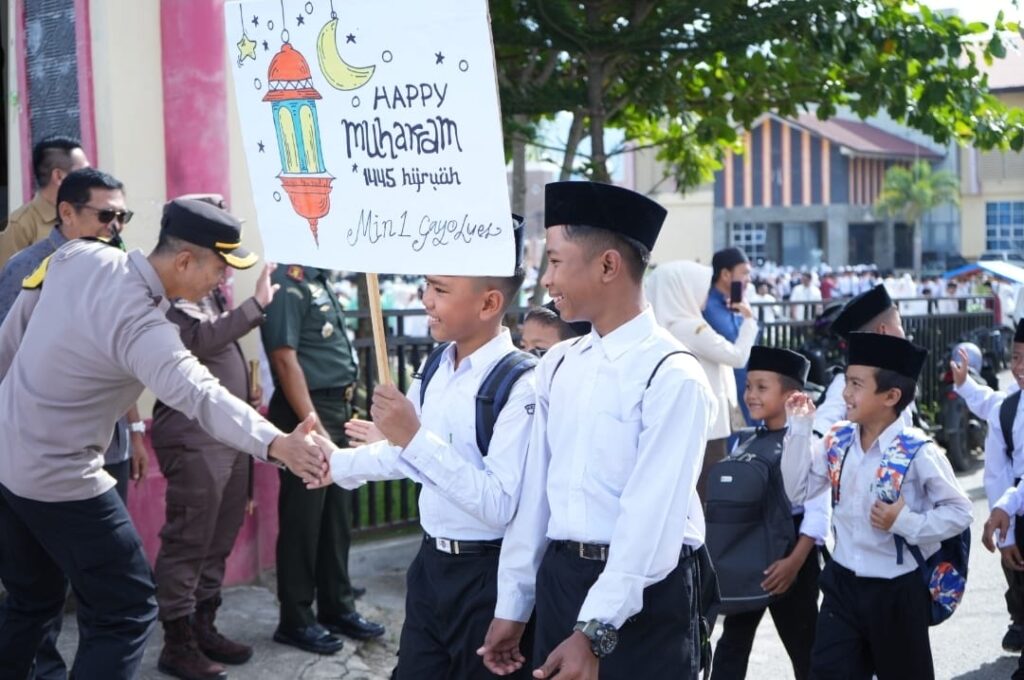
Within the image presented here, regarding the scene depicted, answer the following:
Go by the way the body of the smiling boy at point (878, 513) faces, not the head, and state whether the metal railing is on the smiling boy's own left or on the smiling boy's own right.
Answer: on the smiling boy's own right

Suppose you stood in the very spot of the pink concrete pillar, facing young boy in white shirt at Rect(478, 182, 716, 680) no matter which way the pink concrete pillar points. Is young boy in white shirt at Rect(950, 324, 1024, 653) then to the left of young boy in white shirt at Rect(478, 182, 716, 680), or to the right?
left

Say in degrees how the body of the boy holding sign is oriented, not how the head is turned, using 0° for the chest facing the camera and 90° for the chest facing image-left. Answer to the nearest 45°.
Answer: approximately 45°

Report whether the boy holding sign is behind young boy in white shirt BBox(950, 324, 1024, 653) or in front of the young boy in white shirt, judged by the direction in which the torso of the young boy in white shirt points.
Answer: in front

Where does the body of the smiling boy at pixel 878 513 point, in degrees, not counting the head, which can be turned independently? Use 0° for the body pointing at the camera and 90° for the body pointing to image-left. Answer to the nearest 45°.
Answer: approximately 45°

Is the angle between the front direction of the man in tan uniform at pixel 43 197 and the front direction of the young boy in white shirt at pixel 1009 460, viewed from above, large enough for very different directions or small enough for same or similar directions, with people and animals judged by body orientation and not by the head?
very different directions

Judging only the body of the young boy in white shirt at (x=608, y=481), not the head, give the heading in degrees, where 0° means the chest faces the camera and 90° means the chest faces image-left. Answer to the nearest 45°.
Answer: approximately 45°

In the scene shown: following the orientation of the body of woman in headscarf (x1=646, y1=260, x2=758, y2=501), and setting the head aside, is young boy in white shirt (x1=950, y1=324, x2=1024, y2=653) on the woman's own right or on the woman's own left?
on the woman's own right

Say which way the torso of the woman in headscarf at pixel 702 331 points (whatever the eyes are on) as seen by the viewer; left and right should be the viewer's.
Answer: facing away from the viewer and to the right of the viewer

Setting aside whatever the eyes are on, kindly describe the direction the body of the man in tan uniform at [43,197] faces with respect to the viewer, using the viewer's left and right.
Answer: facing to the right of the viewer

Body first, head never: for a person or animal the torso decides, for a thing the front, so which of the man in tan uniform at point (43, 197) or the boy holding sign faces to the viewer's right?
the man in tan uniform

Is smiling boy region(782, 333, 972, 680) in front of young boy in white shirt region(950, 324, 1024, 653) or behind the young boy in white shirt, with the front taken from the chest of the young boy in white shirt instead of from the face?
in front

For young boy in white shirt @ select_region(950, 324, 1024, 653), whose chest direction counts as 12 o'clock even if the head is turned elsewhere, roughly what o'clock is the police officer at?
The police officer is roughly at 12 o'clock from the young boy in white shirt.

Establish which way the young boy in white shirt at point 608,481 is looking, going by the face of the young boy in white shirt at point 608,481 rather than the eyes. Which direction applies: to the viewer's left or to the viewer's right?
to the viewer's left
